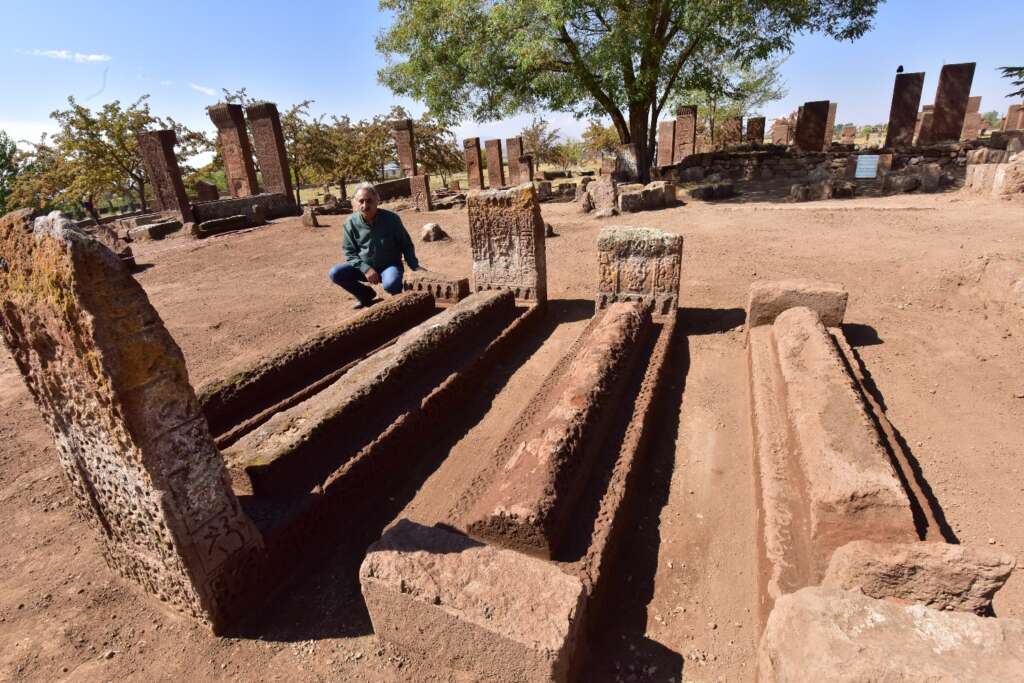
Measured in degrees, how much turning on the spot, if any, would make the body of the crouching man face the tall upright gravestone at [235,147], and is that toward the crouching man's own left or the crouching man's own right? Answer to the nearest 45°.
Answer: approximately 180°

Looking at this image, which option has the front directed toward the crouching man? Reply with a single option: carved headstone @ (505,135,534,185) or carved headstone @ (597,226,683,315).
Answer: carved headstone @ (505,135,534,185)

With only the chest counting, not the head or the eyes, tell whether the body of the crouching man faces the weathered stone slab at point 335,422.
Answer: yes

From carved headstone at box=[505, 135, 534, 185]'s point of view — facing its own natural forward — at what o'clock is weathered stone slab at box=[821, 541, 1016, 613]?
The weathered stone slab is roughly at 12 o'clock from the carved headstone.

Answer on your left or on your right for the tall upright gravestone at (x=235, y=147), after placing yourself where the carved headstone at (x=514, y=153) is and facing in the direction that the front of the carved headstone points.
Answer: on your right

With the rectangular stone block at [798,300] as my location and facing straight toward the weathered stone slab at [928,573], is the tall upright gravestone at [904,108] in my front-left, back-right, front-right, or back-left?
back-left

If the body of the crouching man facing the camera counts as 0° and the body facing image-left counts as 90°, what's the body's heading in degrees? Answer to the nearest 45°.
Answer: approximately 0°

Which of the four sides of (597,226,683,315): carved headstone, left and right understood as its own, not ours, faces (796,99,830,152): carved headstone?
back

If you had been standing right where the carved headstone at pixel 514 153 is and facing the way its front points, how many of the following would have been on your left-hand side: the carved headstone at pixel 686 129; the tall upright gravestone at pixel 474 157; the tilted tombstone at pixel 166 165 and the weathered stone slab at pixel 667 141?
2

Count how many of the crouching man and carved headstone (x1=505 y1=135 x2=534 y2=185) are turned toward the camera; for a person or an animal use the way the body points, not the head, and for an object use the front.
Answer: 2

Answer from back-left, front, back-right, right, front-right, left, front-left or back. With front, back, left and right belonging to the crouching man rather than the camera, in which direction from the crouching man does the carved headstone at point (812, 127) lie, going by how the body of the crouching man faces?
back-left
